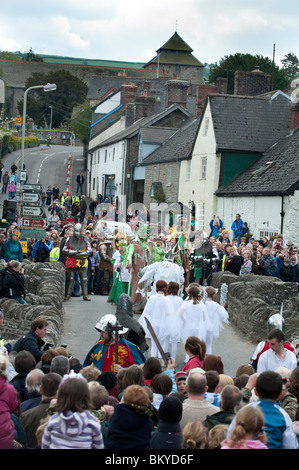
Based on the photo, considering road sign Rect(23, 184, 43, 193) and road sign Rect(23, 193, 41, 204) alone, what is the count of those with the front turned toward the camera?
2

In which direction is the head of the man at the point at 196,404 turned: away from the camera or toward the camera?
away from the camera

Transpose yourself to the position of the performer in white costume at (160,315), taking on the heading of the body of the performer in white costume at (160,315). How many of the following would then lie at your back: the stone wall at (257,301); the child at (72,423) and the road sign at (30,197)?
1

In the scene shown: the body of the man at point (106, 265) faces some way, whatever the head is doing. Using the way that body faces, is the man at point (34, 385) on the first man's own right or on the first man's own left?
on the first man's own right

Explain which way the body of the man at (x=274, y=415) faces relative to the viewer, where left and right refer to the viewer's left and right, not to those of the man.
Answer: facing away from the viewer

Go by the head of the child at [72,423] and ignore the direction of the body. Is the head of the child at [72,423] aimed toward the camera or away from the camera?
away from the camera

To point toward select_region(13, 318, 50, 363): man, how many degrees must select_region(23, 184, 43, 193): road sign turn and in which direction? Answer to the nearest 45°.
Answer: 0° — it already faces them

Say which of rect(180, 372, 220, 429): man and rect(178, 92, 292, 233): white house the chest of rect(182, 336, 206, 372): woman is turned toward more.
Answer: the white house

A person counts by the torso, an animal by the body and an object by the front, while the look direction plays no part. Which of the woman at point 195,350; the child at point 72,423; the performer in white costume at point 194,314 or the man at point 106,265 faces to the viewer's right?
the man

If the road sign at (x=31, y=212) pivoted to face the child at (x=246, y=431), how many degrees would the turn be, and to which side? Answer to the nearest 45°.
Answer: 0° — it already faces them

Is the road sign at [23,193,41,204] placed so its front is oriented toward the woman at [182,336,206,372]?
yes

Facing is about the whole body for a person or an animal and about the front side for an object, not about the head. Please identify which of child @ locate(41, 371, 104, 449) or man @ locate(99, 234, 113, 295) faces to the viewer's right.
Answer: the man

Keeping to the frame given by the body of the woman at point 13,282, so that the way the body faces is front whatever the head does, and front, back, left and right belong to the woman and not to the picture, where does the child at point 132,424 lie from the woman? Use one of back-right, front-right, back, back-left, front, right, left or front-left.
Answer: right

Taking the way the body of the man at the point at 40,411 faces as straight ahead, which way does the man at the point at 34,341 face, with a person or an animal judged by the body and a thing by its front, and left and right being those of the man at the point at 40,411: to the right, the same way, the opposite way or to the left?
to the right

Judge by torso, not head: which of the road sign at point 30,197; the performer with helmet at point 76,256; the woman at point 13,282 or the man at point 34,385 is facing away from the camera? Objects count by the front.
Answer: the man

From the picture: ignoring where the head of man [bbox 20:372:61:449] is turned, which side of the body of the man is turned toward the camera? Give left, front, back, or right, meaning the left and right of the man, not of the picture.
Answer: back
